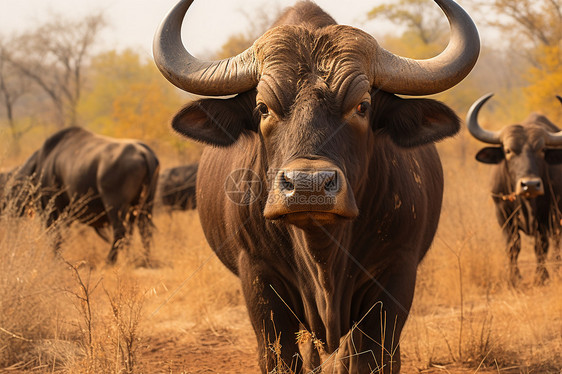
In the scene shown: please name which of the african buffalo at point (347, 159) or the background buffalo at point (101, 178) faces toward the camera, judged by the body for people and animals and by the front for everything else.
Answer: the african buffalo

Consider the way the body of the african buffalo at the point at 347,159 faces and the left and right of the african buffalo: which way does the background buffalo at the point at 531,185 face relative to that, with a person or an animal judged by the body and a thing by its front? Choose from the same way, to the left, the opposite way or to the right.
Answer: the same way

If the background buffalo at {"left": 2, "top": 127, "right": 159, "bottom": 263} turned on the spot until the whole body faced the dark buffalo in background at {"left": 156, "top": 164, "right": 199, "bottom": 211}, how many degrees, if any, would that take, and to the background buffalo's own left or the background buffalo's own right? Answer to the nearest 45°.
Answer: approximately 90° to the background buffalo's own right

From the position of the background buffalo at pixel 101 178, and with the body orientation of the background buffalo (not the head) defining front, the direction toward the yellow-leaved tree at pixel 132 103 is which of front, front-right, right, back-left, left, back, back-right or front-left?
front-right

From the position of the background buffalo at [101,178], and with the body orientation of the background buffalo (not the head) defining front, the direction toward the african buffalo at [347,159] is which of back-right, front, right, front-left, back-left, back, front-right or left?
back-left

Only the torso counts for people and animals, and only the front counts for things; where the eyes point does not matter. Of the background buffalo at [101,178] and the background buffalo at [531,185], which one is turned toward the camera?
the background buffalo at [531,185]

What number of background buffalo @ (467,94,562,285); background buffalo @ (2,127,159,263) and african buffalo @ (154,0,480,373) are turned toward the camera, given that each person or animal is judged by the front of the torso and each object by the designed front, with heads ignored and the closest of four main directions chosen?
2

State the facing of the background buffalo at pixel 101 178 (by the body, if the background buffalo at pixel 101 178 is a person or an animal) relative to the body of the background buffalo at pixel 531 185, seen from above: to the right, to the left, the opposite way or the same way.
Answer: to the right

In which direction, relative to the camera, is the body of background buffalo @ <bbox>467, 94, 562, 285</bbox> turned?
toward the camera

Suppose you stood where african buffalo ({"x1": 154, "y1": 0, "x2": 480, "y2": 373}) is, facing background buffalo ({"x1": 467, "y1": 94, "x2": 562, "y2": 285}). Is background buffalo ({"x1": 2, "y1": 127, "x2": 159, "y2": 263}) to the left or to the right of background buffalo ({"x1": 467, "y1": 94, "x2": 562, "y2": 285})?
left

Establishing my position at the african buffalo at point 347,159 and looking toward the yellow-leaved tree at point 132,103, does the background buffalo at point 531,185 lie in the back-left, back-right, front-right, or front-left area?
front-right

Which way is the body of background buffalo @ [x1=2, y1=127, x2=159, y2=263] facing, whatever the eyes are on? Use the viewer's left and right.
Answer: facing away from the viewer and to the left of the viewer

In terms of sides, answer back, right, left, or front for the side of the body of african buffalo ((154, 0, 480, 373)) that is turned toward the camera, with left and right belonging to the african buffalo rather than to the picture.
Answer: front

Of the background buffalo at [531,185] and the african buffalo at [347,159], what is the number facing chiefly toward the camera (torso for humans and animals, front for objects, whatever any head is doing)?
2

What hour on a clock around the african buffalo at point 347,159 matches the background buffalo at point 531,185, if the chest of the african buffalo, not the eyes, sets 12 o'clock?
The background buffalo is roughly at 7 o'clock from the african buffalo.

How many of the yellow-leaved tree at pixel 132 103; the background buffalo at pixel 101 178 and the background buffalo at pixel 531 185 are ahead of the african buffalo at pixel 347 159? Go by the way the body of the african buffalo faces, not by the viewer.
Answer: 0
